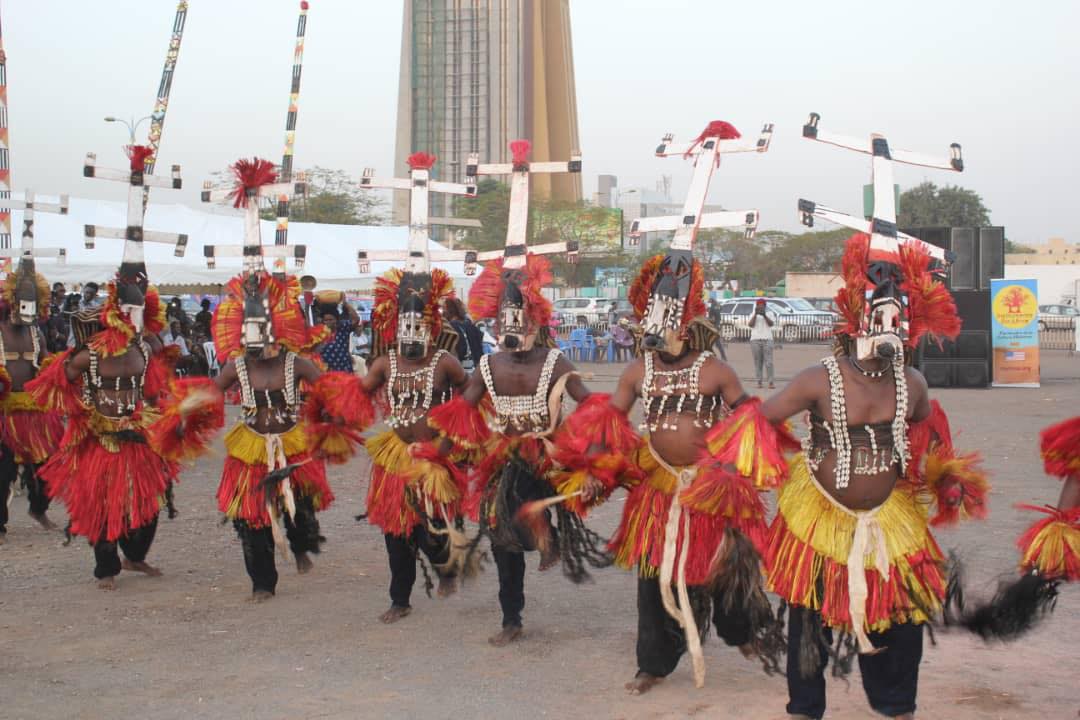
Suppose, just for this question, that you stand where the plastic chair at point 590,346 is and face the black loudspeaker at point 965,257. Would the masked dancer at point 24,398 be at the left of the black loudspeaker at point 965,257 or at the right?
right

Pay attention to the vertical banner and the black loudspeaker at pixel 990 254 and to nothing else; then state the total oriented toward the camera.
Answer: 2

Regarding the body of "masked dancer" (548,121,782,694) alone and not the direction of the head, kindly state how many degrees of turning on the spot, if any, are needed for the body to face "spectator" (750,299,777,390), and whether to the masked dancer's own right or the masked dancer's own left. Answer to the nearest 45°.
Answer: approximately 135° to the masked dancer's own right

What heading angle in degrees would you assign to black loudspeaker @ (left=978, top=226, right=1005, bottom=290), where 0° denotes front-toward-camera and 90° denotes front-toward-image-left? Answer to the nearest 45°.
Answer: approximately 0°

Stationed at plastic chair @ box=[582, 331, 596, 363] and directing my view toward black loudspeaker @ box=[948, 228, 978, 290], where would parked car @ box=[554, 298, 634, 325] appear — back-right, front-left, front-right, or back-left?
back-left

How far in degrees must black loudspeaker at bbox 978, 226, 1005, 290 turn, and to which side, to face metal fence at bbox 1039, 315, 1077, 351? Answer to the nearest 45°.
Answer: approximately 180°

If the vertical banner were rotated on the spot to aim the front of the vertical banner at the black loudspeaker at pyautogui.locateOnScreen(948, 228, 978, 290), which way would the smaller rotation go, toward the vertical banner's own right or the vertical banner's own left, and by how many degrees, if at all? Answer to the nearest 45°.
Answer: approximately 45° to the vertical banner's own right

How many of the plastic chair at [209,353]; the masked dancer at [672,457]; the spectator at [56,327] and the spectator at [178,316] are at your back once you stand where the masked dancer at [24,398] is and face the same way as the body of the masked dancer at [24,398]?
3
